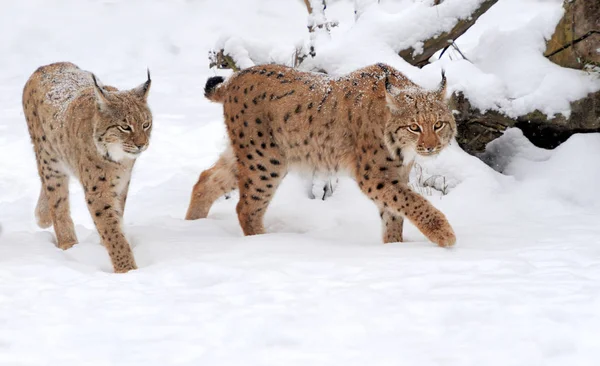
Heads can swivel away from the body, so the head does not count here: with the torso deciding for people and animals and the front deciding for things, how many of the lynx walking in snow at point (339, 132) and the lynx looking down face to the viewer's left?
0

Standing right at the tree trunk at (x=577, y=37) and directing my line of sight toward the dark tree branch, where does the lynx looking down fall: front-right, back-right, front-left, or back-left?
front-left

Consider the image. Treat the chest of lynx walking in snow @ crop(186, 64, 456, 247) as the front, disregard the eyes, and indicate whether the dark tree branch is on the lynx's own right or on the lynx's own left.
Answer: on the lynx's own left

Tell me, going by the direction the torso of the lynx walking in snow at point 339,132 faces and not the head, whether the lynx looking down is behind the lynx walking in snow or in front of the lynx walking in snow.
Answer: behind

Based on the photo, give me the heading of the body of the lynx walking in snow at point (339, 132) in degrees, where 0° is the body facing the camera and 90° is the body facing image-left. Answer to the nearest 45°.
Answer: approximately 270°

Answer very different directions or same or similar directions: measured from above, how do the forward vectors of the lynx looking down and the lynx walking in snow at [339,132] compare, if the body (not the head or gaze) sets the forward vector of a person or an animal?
same or similar directions

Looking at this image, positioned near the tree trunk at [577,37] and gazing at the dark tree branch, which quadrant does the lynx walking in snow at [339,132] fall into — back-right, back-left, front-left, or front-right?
front-left

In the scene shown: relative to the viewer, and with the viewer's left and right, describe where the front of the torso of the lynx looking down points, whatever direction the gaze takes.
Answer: facing the viewer and to the right of the viewer

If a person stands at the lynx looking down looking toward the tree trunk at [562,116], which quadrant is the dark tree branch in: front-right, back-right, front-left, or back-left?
front-left
